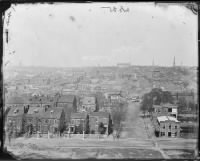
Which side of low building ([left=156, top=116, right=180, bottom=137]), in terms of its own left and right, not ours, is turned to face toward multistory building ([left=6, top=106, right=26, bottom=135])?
right

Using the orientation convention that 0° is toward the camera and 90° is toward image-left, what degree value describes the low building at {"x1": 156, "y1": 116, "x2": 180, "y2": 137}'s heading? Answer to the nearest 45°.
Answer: approximately 0°
